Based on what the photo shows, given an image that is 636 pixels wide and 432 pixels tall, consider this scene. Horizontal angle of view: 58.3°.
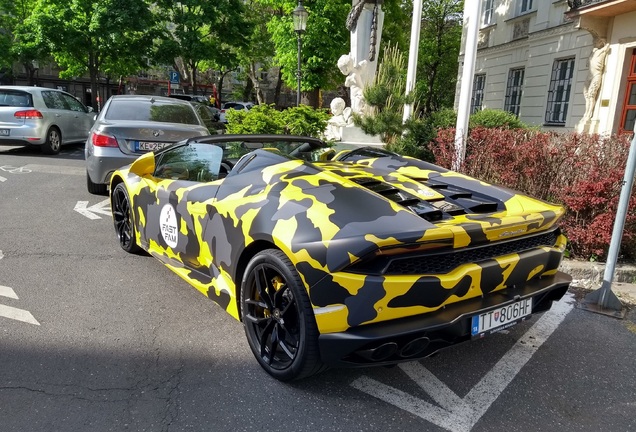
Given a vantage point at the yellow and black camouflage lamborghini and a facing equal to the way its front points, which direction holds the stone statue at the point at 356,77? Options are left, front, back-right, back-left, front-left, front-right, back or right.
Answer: front-right

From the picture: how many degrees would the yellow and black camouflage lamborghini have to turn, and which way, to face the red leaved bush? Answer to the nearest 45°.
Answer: approximately 90° to its right

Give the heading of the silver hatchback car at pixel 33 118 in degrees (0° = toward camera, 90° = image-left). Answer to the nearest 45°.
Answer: approximately 225°

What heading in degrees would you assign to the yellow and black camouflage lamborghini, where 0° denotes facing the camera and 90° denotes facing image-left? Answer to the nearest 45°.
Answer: approximately 135°

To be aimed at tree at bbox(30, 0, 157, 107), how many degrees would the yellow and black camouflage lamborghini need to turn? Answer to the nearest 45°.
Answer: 0° — it already faces it

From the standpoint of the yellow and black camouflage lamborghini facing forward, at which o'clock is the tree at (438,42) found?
The tree is roughly at 2 o'clock from the yellow and black camouflage lamborghini.

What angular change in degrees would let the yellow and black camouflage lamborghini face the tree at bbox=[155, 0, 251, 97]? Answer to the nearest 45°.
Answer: approximately 45° to its right

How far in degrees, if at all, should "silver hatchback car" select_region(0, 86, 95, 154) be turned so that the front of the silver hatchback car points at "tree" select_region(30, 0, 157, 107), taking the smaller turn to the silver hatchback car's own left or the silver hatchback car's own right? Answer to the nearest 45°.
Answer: approximately 45° to the silver hatchback car's own left

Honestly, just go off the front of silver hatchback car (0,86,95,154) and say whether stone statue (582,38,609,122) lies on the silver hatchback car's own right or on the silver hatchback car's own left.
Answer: on the silver hatchback car's own right

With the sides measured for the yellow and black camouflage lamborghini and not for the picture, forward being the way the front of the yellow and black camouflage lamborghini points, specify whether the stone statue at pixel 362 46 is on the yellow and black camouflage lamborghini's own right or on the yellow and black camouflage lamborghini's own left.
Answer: on the yellow and black camouflage lamborghini's own right

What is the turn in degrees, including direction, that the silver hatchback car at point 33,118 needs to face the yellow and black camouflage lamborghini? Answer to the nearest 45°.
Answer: approximately 135° to its right
